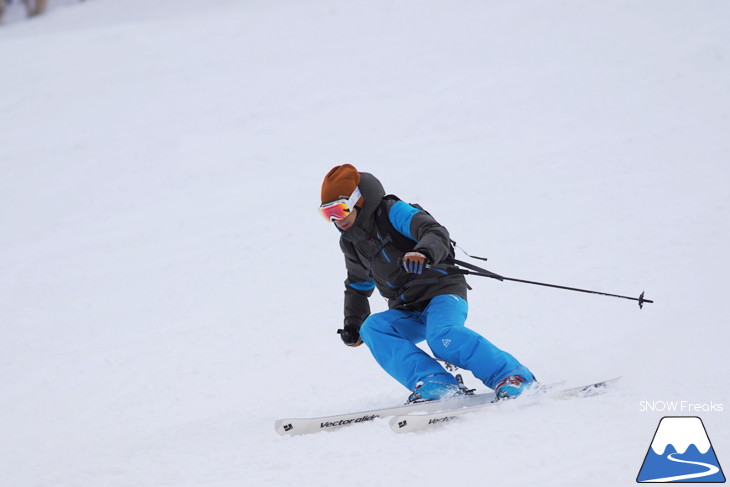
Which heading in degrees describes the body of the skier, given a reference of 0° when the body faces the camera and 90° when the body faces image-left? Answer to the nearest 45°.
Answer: approximately 45°
